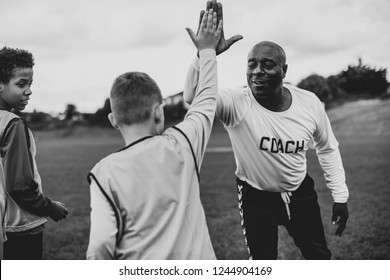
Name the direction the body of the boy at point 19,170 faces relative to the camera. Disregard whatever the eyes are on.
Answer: to the viewer's right

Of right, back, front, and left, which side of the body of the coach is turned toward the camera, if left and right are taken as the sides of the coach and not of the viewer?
front

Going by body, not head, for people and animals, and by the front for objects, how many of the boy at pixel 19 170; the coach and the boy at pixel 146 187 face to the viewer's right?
1

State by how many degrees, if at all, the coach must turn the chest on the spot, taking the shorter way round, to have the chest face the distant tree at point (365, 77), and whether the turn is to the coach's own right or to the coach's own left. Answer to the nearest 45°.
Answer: approximately 135° to the coach's own left

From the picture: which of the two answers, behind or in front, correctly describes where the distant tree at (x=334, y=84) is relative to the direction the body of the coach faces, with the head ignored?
behind

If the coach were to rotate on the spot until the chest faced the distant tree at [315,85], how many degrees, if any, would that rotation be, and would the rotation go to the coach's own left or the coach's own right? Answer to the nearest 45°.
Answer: approximately 180°

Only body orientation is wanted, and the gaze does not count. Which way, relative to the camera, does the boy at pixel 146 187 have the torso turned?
away from the camera

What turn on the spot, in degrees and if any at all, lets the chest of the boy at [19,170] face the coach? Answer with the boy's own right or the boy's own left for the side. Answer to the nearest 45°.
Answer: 0° — they already face them

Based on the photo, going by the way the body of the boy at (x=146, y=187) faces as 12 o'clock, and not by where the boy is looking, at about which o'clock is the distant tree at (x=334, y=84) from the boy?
The distant tree is roughly at 1 o'clock from the boy.

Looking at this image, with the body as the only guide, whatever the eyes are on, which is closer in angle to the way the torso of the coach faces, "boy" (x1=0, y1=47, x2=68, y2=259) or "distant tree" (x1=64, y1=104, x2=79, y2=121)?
the boy

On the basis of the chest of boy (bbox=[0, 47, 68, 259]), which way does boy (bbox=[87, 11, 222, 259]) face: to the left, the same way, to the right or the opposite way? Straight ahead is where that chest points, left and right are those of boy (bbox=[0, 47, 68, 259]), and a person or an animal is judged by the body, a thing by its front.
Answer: to the left

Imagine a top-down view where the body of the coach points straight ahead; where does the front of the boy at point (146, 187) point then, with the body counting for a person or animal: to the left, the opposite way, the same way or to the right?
the opposite way

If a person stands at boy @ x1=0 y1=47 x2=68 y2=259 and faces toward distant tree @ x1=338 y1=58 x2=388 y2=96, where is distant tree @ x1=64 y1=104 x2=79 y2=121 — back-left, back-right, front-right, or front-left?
front-left

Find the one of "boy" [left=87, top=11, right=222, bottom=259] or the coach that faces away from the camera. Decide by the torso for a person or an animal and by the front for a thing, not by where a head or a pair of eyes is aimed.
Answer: the boy

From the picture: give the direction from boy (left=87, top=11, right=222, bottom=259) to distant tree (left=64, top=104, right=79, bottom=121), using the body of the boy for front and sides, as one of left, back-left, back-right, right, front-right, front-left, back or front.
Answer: front
